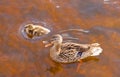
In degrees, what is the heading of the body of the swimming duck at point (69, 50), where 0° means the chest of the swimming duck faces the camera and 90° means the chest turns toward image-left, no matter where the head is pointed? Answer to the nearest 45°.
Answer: approximately 90°

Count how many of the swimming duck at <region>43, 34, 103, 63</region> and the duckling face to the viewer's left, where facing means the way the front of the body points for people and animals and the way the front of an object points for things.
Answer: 2

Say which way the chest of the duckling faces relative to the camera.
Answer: to the viewer's left

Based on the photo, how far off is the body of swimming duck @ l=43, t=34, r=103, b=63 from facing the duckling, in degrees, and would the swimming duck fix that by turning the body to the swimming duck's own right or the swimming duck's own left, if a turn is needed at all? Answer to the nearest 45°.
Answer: approximately 45° to the swimming duck's own right

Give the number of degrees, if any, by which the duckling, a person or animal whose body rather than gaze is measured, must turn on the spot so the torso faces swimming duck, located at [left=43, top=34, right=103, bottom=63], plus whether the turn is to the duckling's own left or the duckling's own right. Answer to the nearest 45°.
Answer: approximately 135° to the duckling's own left
